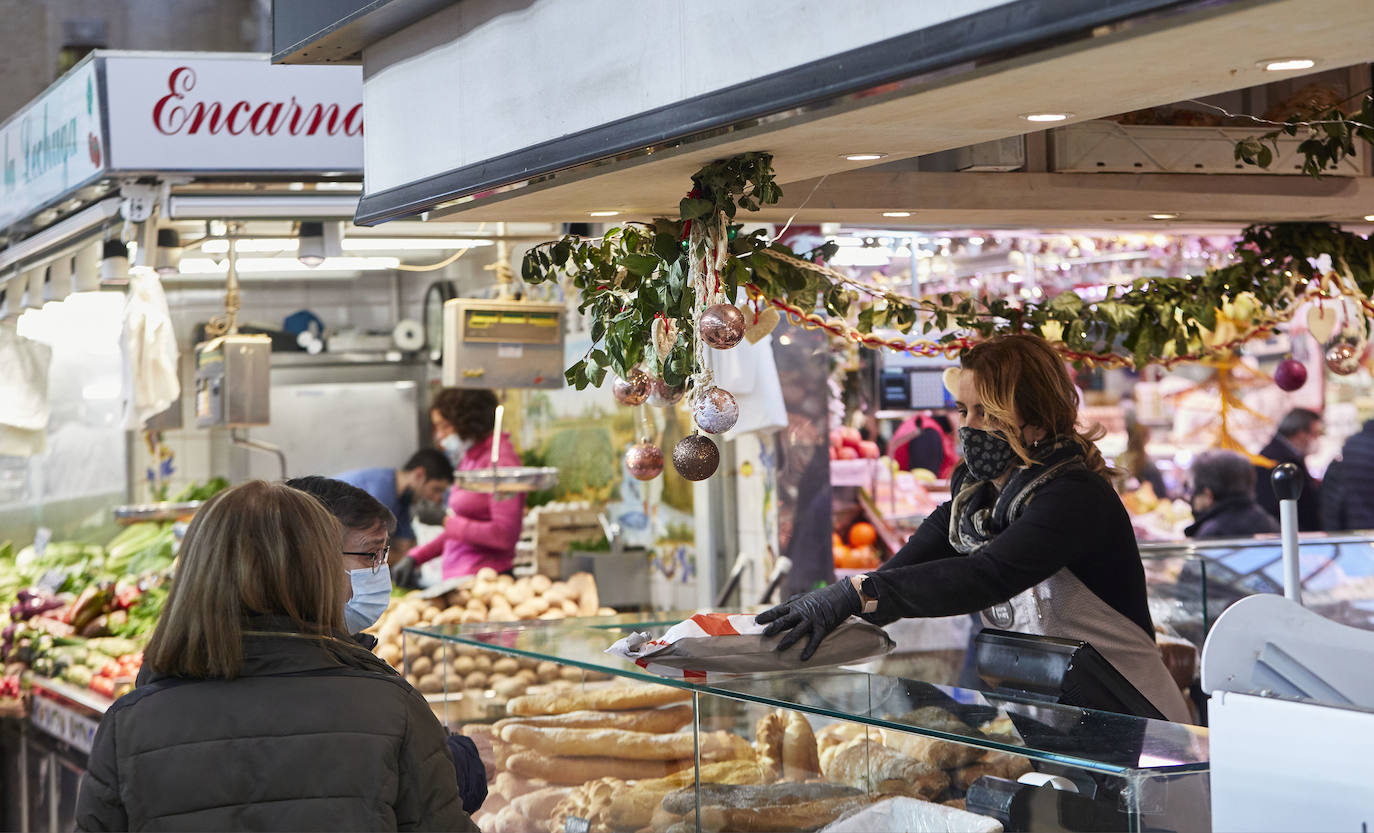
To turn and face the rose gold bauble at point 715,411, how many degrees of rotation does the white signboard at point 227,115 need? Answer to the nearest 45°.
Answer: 0° — it already faces it

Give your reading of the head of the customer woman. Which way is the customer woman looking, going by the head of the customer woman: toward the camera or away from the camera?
away from the camera

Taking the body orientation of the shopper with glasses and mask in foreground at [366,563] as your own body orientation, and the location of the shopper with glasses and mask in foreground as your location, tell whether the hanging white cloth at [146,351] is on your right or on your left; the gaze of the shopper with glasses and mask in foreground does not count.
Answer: on your left

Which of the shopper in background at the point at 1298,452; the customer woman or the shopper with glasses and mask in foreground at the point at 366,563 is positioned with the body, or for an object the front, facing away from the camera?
the customer woman

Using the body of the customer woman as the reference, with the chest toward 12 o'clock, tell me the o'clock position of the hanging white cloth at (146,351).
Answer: The hanging white cloth is roughly at 12 o'clock from the customer woman.

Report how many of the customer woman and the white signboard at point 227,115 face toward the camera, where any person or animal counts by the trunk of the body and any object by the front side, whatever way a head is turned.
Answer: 1

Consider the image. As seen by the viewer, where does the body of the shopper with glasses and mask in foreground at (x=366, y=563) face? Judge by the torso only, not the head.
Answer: to the viewer's right

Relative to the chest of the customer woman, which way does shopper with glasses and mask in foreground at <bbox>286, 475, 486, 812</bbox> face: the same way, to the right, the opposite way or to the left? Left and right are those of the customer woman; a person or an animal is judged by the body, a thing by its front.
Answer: to the right

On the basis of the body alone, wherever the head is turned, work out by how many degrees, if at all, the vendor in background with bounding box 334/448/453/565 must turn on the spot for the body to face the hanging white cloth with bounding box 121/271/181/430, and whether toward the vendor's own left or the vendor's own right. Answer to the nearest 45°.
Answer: approximately 90° to the vendor's own right

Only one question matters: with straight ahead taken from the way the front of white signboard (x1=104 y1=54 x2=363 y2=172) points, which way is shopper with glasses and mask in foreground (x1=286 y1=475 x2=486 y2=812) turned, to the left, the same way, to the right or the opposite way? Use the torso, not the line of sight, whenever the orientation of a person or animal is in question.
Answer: to the left

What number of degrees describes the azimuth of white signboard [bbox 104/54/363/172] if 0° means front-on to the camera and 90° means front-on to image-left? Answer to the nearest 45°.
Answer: approximately 0°

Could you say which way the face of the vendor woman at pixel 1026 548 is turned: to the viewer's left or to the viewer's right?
to the viewer's left
